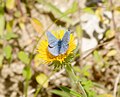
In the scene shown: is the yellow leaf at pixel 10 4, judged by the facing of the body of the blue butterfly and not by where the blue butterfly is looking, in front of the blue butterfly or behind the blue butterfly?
in front

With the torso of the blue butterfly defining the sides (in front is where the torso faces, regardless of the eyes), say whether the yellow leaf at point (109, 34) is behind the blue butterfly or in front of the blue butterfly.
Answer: in front

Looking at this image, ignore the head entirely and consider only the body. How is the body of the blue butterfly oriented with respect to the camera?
away from the camera
